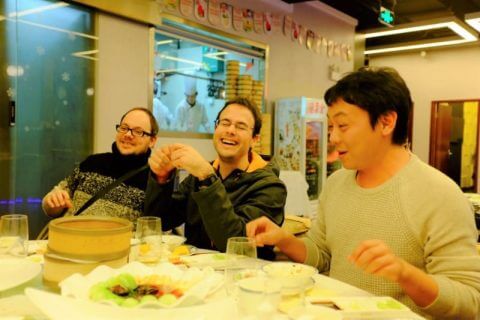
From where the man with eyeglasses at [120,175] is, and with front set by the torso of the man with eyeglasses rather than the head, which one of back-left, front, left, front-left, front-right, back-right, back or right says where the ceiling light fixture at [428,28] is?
back-left

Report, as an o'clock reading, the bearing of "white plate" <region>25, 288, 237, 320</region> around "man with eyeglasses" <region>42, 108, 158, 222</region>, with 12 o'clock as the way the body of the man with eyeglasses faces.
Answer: The white plate is roughly at 12 o'clock from the man with eyeglasses.

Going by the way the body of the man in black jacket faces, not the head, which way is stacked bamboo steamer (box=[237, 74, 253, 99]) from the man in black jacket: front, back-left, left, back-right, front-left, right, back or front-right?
back-right

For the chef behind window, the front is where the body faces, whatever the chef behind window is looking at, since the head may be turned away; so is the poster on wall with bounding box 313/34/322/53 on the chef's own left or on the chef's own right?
on the chef's own left

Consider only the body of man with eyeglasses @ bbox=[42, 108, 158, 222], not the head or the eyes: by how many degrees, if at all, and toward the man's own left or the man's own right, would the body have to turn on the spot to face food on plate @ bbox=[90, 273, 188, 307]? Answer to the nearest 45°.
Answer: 0° — they already face it

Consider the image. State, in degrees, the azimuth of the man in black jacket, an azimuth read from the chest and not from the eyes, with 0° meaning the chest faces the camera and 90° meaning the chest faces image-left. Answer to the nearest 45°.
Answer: approximately 45°

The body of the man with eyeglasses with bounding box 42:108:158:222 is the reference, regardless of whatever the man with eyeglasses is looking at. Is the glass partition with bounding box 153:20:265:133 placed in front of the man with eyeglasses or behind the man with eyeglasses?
behind

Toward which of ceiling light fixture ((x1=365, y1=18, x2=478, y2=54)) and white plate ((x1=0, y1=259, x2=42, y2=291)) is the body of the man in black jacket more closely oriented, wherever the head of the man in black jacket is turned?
the white plate

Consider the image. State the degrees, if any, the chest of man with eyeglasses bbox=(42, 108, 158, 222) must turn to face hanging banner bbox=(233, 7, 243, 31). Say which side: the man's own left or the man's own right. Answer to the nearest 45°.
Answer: approximately 135° to the man's own left
